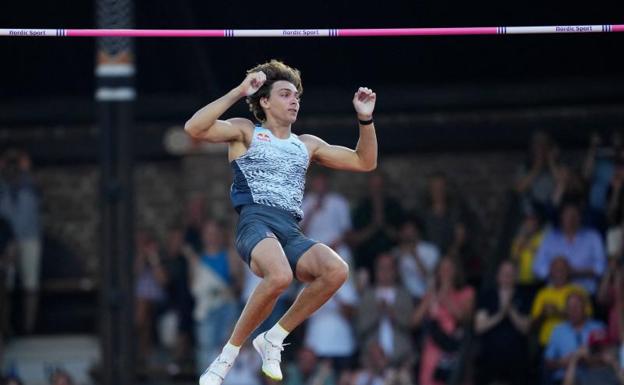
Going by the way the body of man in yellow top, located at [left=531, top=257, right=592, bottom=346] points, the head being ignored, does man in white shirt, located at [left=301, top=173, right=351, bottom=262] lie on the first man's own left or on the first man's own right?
on the first man's own right

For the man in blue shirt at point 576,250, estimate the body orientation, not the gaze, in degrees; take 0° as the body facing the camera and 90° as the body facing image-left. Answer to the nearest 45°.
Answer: approximately 0°

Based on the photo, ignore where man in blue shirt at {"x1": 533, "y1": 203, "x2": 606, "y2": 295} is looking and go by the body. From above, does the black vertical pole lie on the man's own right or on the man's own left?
on the man's own right
